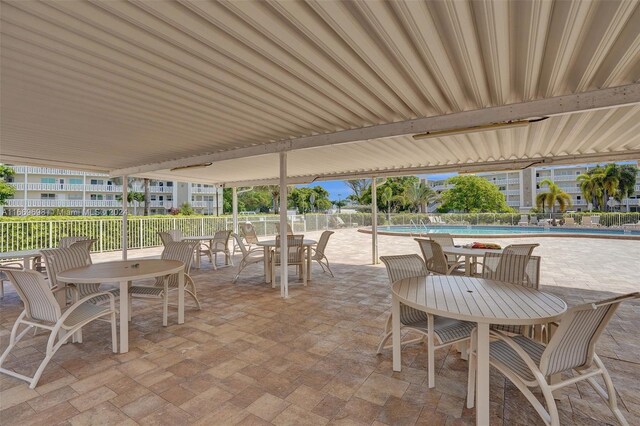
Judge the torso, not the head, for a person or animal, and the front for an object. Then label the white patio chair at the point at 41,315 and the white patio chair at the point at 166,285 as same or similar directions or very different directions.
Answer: very different directions

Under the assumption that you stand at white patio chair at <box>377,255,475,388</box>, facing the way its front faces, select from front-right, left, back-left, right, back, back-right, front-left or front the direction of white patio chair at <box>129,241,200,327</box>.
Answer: back-right

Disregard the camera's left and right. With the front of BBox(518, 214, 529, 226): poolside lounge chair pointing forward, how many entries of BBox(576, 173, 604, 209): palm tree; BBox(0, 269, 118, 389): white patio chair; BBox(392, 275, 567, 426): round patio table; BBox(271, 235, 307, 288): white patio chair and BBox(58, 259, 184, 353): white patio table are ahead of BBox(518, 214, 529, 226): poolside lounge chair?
4

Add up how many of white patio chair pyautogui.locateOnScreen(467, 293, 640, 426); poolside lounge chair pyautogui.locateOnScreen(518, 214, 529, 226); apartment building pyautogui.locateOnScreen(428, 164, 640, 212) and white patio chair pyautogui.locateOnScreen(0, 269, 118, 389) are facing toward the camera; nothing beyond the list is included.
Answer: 2

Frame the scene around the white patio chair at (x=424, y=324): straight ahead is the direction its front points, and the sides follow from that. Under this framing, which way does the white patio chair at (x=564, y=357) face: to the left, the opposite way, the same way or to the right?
the opposite way

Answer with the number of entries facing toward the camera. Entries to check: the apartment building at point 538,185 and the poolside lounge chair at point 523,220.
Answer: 2

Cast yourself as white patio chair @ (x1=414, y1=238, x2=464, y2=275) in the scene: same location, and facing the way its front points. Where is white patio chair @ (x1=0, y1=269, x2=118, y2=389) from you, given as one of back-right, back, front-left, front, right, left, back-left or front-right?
back
